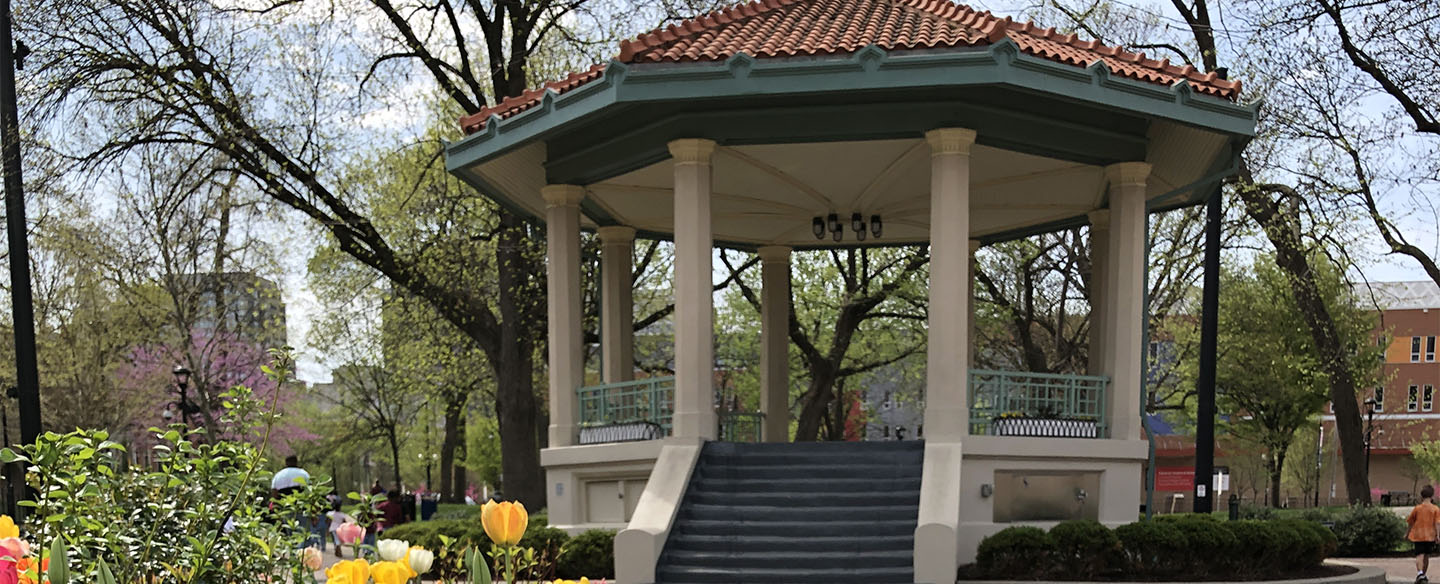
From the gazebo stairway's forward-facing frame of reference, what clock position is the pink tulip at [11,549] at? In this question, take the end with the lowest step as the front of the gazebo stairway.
The pink tulip is roughly at 12 o'clock from the gazebo stairway.

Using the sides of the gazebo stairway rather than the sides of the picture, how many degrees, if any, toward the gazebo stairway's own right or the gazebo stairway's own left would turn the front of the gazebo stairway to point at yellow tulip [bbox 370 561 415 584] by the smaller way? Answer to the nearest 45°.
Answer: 0° — it already faces it

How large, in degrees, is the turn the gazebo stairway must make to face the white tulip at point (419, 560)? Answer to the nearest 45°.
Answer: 0° — it already faces it

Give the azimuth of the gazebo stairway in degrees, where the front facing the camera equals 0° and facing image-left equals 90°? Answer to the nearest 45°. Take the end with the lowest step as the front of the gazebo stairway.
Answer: approximately 0°

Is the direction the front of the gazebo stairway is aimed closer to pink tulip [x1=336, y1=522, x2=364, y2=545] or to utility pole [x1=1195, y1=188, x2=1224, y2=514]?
the pink tulip

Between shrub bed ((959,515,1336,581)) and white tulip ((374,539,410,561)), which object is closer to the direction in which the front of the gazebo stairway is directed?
the white tulip

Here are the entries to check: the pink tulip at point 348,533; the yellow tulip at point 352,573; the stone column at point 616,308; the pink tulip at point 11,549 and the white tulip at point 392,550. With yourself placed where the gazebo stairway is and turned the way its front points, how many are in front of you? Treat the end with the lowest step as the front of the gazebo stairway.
4
